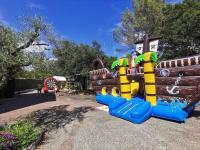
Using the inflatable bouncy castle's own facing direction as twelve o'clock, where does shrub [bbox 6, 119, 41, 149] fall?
The shrub is roughly at 12 o'clock from the inflatable bouncy castle.

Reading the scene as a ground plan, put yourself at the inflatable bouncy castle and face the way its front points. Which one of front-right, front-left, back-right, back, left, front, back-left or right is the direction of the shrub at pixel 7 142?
front

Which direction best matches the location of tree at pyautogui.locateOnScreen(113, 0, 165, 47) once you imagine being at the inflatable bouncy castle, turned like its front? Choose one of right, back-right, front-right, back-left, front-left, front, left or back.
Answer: back-right

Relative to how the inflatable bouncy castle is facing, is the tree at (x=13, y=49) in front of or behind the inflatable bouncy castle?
in front

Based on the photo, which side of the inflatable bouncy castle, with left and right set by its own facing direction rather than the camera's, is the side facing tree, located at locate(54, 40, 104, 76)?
right

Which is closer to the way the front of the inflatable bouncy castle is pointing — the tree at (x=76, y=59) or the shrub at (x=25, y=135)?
the shrub

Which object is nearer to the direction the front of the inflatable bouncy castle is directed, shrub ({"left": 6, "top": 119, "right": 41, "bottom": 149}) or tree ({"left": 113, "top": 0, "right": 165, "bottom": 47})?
the shrub

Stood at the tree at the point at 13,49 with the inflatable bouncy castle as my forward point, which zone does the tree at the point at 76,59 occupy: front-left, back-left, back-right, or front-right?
front-left
